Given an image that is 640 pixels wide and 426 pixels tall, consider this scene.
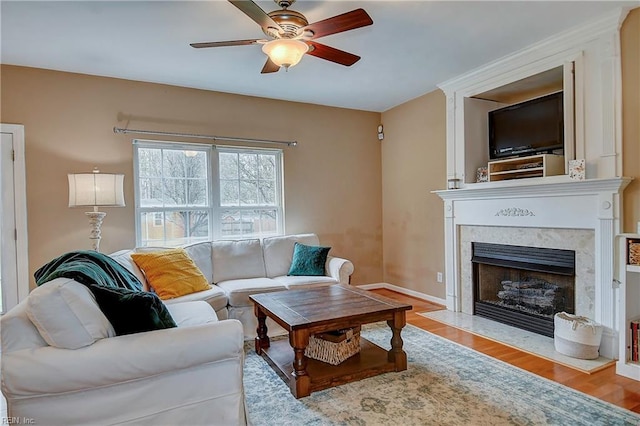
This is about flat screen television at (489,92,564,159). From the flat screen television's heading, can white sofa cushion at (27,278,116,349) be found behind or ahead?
ahead

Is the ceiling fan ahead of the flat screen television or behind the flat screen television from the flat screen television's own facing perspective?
ahead

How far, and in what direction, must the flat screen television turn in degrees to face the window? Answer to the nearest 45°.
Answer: approximately 45° to its right

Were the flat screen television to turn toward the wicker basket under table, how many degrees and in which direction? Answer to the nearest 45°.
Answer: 0° — it already faces it

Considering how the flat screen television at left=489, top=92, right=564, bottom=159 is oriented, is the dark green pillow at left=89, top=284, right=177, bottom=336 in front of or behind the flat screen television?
in front

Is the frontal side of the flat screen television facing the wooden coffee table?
yes

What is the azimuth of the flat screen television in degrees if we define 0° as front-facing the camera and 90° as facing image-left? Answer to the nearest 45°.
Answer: approximately 45°

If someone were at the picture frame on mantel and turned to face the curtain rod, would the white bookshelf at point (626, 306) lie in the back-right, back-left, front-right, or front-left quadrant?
back-left
